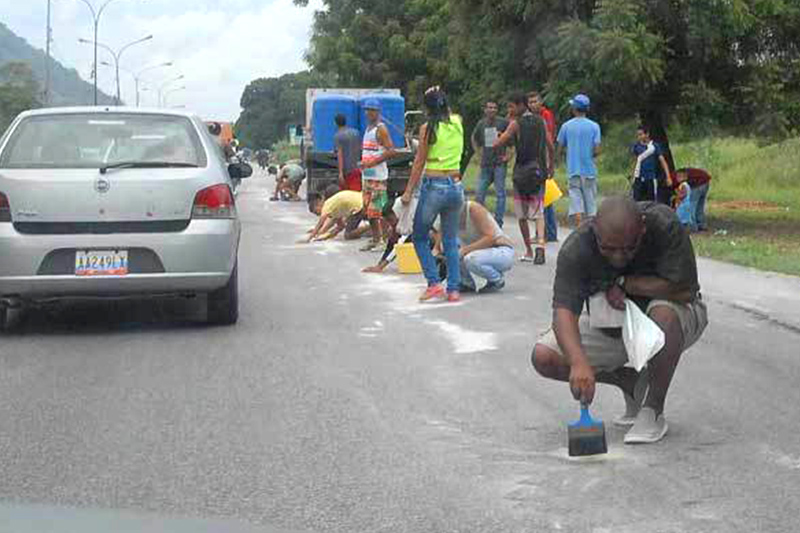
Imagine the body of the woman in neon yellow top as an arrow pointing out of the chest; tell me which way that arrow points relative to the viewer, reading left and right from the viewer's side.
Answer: facing away from the viewer and to the left of the viewer

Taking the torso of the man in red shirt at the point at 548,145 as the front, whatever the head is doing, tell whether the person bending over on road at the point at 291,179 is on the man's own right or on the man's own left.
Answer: on the man's own right

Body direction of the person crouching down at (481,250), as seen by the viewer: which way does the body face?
to the viewer's left

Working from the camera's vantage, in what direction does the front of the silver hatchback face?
facing away from the viewer

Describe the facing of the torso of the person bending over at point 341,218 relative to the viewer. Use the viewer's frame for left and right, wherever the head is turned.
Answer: facing to the left of the viewer

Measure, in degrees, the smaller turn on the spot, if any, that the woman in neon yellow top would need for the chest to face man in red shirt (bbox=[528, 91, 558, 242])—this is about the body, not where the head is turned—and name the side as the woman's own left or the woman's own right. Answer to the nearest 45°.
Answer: approximately 45° to the woman's own right

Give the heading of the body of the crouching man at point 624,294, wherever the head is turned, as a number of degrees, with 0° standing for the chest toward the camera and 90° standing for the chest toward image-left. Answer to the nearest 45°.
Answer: approximately 45°

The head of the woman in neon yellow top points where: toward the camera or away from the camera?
away from the camera
